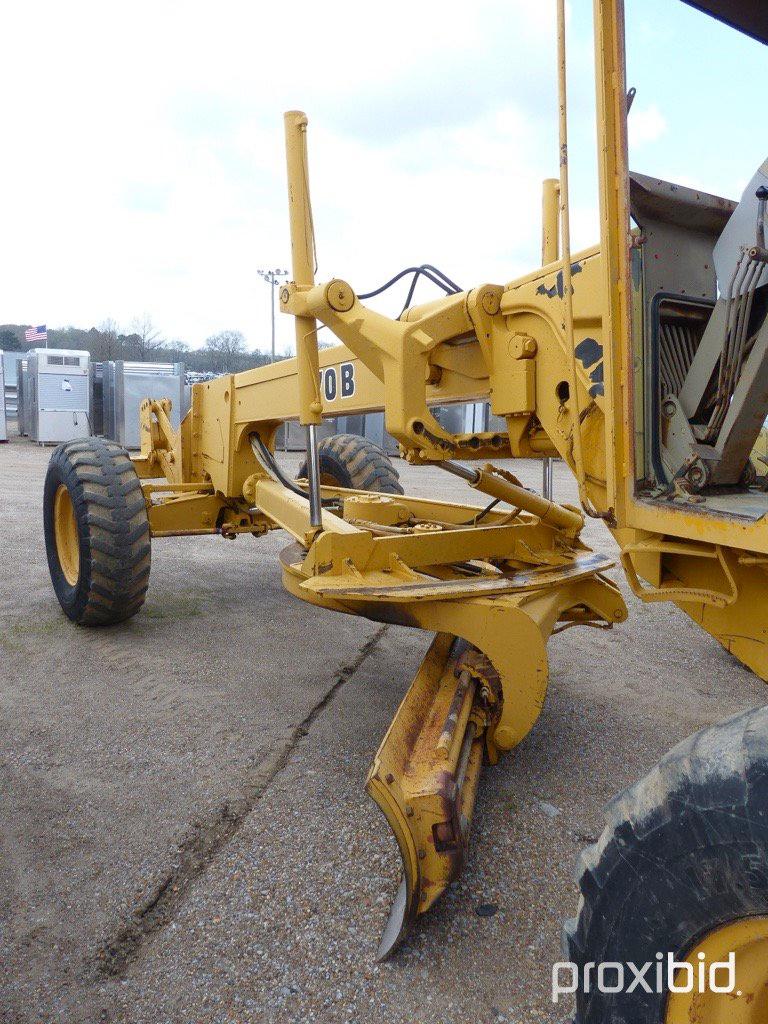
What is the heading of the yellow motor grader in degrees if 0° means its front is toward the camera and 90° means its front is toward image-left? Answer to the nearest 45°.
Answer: approximately 135°

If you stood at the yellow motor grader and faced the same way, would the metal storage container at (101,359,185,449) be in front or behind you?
in front

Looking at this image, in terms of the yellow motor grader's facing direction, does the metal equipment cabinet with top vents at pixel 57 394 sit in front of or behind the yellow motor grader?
in front
